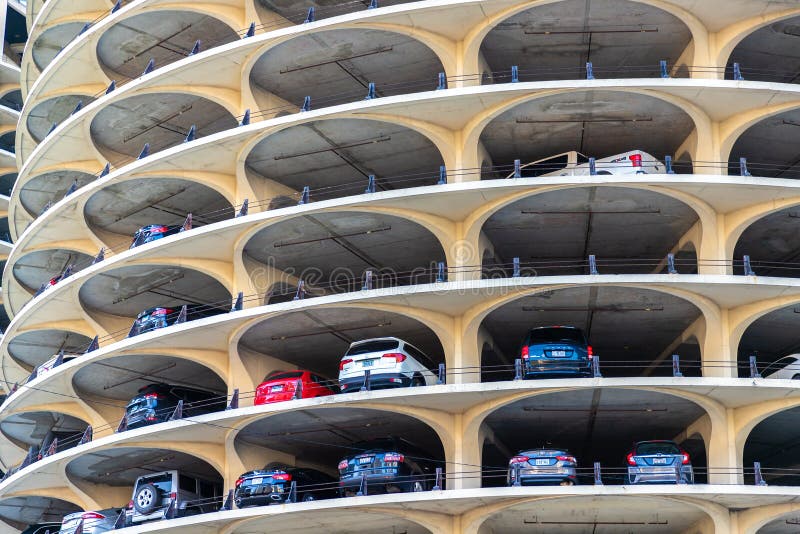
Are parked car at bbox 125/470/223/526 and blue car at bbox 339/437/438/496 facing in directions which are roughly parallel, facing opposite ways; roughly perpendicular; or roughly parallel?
roughly parallel

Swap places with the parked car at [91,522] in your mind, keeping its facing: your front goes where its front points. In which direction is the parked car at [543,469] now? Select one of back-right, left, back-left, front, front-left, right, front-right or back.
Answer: right

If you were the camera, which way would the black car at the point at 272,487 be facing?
facing away from the viewer and to the right of the viewer

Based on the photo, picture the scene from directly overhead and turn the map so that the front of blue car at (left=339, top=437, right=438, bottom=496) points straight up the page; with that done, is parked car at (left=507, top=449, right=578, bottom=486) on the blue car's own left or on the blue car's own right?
on the blue car's own right

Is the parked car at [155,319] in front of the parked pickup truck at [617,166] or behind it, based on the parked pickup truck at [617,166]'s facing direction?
in front

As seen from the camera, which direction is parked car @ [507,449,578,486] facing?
away from the camera

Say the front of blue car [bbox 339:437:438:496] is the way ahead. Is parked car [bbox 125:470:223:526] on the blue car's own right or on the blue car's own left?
on the blue car's own left

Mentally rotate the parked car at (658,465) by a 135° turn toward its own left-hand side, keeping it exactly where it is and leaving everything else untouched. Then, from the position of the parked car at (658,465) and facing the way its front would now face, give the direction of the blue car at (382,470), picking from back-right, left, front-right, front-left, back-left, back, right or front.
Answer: front-right

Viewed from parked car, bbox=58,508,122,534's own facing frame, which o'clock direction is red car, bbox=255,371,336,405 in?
The red car is roughly at 3 o'clock from the parked car.

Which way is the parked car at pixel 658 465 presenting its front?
away from the camera

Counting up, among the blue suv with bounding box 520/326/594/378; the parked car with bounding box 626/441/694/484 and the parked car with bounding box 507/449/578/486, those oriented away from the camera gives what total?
3

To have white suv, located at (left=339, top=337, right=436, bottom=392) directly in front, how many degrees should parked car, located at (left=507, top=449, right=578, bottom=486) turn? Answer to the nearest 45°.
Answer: approximately 90° to its left

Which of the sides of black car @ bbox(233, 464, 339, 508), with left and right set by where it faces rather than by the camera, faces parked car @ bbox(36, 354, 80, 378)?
left

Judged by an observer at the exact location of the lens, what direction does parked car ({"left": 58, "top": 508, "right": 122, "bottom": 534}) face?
facing away from the viewer and to the right of the viewer

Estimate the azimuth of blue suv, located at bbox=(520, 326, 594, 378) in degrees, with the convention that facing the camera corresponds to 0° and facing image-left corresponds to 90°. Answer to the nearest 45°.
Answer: approximately 180°
